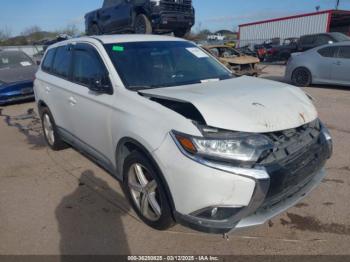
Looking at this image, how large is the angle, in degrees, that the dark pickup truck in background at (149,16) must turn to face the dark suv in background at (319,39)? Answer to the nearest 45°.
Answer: approximately 90° to its left

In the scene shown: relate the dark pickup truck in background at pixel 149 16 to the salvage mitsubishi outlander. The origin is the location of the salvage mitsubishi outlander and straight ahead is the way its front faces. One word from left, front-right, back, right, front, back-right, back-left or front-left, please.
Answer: back-left

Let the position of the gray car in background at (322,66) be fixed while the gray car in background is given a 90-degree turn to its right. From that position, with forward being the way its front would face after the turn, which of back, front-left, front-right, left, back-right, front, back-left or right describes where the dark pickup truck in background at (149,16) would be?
right

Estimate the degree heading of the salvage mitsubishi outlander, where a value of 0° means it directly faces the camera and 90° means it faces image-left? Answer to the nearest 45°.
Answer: approximately 315°

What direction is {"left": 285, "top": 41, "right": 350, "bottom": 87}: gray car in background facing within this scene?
to the viewer's right

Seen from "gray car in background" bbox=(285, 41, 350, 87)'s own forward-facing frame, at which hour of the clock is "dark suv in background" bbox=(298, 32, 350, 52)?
The dark suv in background is roughly at 9 o'clock from the gray car in background.

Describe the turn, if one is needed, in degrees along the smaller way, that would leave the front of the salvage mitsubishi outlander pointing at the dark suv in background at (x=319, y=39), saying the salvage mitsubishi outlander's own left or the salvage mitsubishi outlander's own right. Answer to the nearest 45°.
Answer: approximately 90° to the salvage mitsubishi outlander's own left

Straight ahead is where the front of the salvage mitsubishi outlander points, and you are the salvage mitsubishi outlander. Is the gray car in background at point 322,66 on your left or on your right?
on your left
